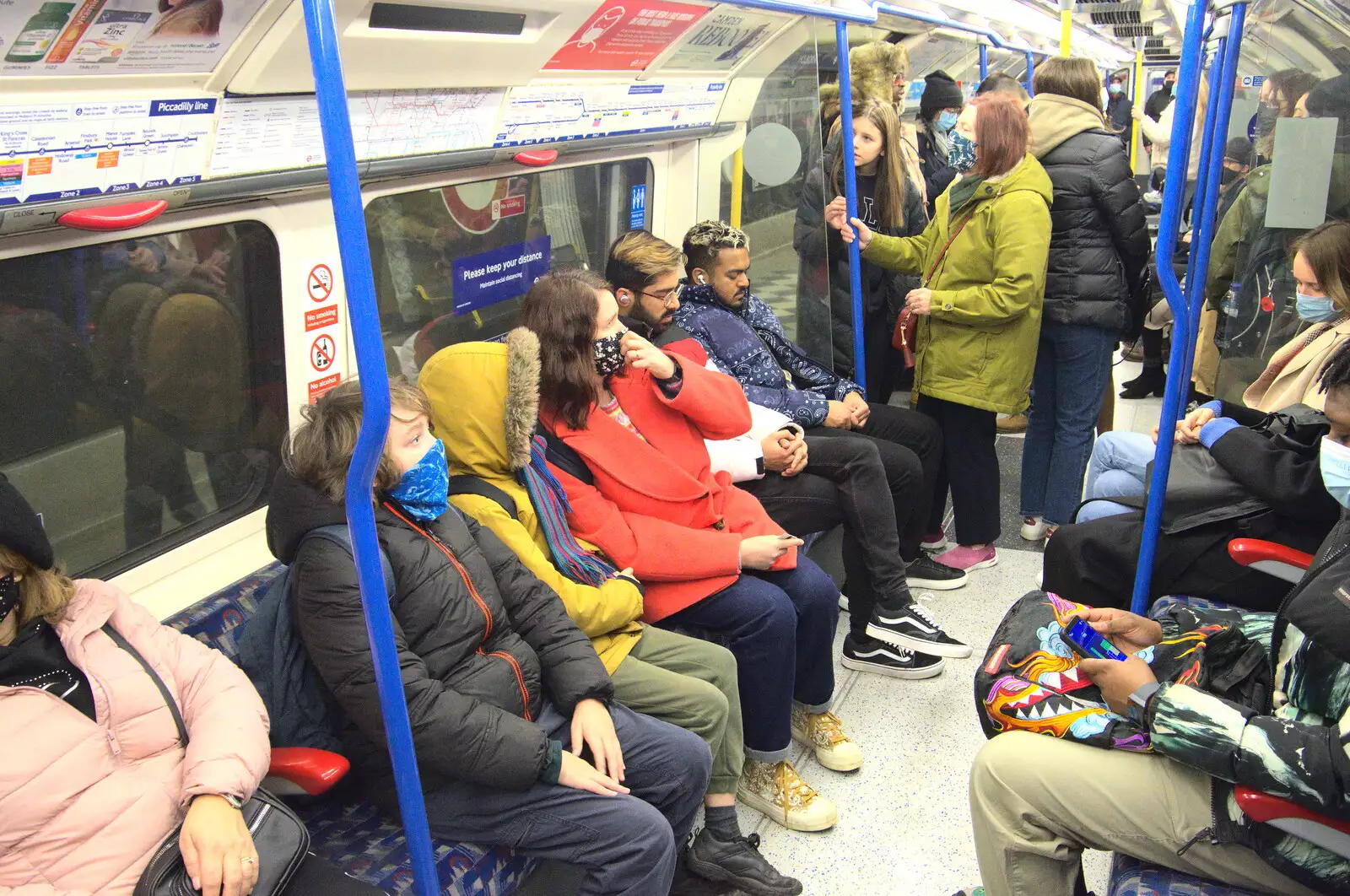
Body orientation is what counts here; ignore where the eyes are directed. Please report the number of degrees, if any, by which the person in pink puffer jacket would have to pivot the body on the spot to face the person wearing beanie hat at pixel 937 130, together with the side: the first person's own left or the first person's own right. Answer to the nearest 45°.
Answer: approximately 135° to the first person's own left

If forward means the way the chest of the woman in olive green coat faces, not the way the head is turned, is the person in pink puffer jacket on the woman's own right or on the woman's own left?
on the woman's own left

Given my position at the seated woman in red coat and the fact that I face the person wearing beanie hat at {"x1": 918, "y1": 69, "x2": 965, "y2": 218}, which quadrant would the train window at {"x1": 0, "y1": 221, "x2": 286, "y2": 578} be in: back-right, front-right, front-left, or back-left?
back-left

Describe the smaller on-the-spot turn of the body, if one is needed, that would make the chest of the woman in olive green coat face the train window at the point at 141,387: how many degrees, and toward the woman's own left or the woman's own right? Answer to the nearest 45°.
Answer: approximately 45° to the woman's own left

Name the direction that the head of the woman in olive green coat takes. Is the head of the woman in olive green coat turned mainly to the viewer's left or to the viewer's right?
to the viewer's left

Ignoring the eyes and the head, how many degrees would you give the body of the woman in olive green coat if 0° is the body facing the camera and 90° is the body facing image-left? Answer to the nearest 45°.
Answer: approximately 90°

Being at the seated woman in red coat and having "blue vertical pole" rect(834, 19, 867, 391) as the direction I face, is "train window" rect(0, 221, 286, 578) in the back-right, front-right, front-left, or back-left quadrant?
back-left
